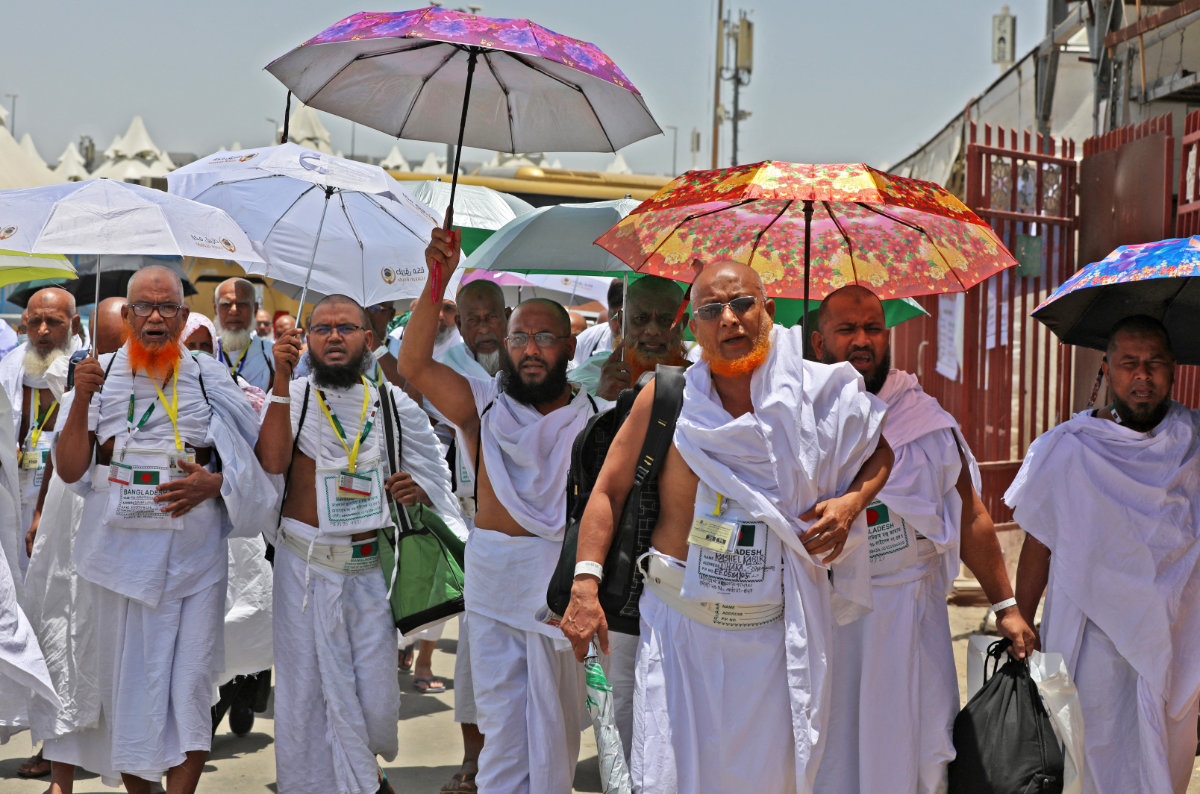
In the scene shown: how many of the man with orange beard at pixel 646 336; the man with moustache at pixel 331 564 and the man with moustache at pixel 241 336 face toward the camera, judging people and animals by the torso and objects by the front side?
3

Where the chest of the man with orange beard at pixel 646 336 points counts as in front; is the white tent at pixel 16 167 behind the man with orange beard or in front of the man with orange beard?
behind

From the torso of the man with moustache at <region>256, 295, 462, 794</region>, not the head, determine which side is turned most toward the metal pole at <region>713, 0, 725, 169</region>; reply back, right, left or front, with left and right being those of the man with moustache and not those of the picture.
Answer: back

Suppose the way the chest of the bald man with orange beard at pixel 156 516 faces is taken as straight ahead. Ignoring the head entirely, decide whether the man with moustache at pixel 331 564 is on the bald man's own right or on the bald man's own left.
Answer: on the bald man's own left

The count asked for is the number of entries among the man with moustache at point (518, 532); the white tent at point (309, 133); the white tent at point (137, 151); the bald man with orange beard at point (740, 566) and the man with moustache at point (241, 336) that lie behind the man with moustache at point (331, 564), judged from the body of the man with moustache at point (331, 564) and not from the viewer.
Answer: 3

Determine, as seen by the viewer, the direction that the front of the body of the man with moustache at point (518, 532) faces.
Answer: toward the camera

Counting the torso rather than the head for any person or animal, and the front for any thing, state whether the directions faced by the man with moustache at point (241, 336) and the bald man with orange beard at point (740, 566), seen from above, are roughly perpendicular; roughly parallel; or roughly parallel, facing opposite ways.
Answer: roughly parallel

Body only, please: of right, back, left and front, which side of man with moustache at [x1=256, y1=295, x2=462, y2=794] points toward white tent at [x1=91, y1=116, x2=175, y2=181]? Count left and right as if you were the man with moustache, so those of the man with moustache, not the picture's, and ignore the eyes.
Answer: back

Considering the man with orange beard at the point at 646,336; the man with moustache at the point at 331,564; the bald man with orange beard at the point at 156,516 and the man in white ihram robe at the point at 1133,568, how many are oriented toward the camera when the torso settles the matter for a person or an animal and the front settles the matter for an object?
4

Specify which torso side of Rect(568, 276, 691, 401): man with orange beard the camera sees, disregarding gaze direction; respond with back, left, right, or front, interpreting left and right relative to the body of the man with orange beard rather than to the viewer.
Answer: front

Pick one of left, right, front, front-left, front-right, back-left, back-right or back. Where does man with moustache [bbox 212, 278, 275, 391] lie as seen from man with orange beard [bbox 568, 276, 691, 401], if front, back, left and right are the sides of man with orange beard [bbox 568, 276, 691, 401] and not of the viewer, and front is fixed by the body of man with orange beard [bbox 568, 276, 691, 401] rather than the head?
back-right

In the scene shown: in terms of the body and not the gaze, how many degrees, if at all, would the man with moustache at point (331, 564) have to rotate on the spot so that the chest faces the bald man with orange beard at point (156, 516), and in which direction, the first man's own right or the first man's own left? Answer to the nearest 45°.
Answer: approximately 90° to the first man's own right

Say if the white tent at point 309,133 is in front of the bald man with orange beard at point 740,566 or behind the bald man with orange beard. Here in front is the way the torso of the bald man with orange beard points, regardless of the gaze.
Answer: behind

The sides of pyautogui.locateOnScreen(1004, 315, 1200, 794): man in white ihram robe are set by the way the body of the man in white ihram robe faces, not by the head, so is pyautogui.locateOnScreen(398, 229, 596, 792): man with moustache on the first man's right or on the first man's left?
on the first man's right

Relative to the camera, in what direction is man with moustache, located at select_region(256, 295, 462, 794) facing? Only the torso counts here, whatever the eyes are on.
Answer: toward the camera

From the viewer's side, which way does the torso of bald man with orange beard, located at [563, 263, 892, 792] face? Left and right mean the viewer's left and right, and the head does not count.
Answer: facing the viewer
